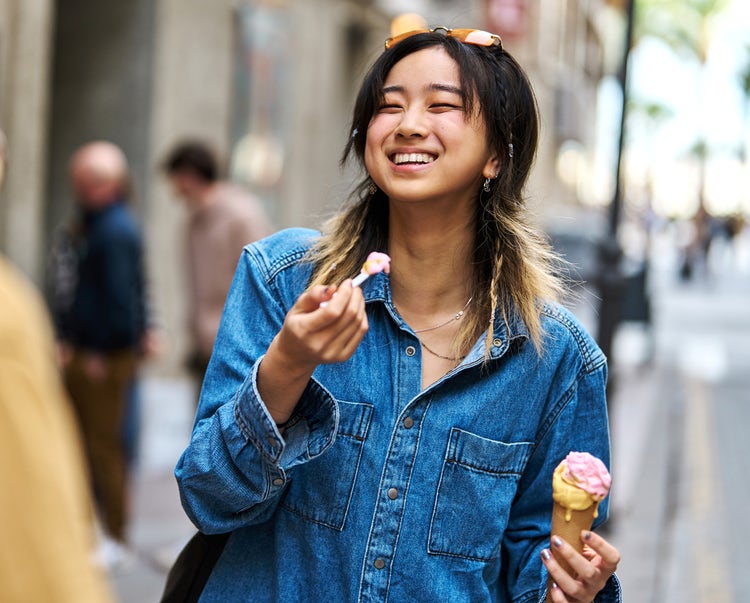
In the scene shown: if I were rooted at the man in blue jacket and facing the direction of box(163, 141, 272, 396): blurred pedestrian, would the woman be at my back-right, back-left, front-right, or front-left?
back-right

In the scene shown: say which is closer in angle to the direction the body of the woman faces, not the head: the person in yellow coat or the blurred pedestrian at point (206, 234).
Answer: the person in yellow coat

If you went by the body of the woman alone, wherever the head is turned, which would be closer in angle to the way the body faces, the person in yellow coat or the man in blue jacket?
the person in yellow coat

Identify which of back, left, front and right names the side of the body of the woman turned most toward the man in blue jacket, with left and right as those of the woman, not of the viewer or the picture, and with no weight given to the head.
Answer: back

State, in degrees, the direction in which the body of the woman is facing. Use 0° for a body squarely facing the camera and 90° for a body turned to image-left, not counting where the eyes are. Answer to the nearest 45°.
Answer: approximately 0°

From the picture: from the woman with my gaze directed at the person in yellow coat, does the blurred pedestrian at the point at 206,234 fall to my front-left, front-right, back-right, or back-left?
back-right

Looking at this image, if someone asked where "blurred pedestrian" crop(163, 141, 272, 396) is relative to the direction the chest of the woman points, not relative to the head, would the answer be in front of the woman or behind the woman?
behind

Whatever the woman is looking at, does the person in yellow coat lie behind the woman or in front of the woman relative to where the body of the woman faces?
in front
